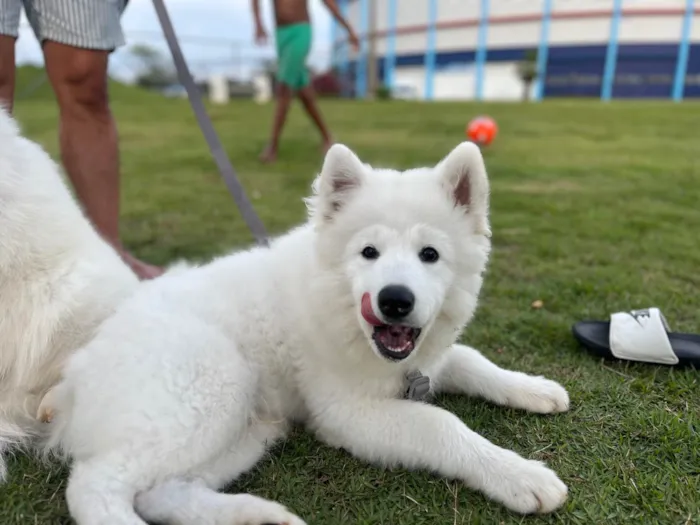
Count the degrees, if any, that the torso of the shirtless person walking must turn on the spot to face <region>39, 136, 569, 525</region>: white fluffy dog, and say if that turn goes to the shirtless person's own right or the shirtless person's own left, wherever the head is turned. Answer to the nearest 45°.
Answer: approximately 45° to the shirtless person's own left

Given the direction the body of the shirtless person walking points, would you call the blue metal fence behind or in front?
behind

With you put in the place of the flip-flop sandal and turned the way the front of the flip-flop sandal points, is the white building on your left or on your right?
on your right

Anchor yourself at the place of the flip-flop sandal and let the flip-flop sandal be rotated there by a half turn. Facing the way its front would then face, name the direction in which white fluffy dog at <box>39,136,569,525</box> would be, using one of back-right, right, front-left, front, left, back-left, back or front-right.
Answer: back-right

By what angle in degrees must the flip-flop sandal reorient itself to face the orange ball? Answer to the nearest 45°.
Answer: approximately 90° to its right

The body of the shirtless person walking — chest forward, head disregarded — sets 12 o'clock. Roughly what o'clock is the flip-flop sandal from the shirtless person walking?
The flip-flop sandal is roughly at 10 o'clock from the shirtless person walking.

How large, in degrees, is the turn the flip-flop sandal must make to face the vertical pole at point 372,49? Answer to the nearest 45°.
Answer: approximately 45° to its right

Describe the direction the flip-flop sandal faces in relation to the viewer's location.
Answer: facing to the left of the viewer

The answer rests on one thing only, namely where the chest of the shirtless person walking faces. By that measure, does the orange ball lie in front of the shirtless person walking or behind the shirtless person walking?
behind

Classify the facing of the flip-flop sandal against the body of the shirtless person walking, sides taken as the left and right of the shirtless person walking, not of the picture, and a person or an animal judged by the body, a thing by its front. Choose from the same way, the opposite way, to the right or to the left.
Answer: to the right

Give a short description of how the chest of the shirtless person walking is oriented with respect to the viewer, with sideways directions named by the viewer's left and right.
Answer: facing the viewer and to the left of the viewer

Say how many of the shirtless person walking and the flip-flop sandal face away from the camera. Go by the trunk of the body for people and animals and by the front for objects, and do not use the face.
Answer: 0
